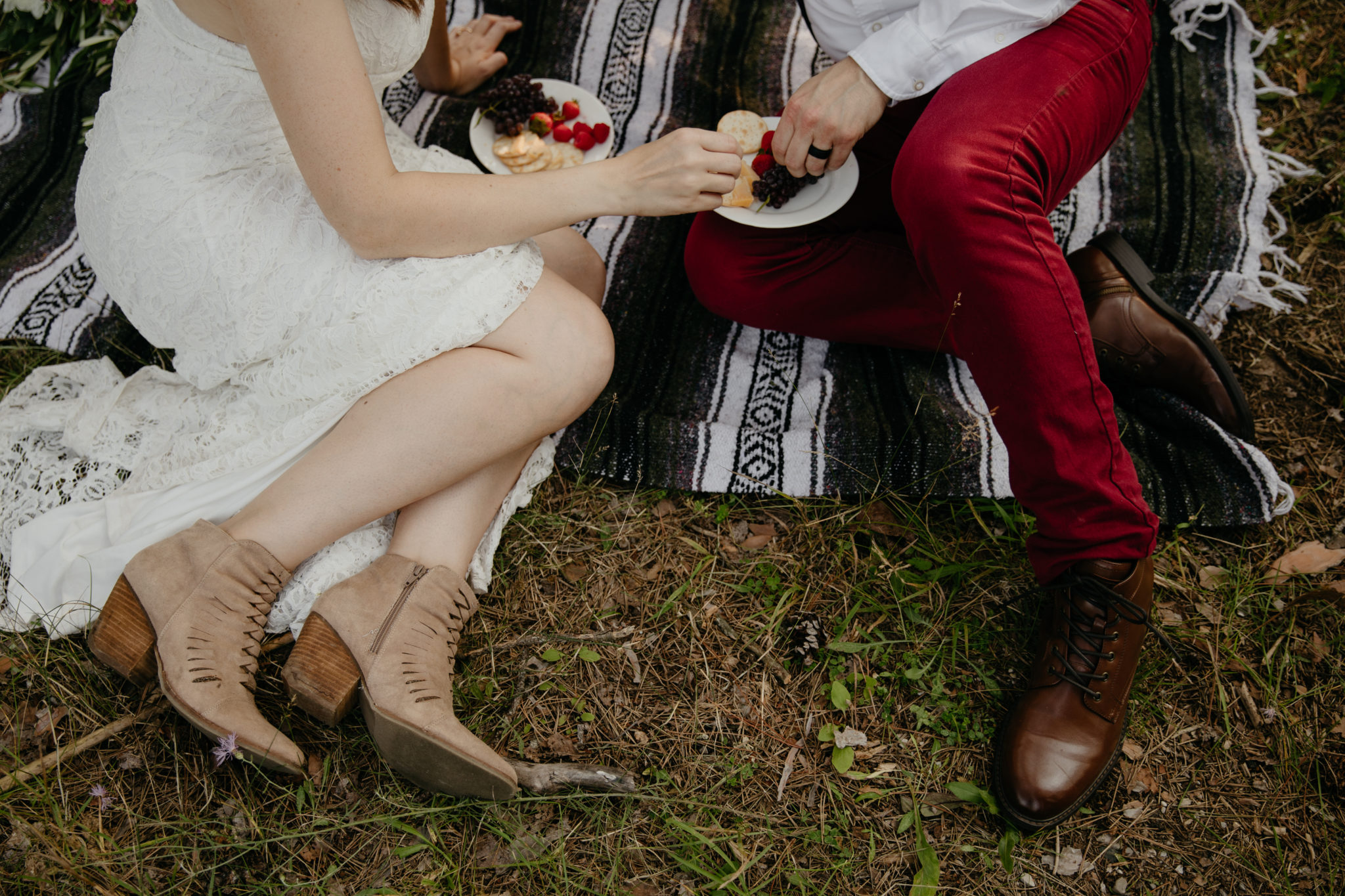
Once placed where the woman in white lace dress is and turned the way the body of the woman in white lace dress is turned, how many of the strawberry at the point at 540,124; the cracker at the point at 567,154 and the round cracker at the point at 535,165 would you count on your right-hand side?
0

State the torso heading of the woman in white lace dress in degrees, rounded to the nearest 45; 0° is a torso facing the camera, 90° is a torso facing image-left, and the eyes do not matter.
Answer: approximately 270°

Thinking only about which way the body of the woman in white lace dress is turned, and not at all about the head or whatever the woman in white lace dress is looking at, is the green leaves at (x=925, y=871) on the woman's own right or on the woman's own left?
on the woman's own right

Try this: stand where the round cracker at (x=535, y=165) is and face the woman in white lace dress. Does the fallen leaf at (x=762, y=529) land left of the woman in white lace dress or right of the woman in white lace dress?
left

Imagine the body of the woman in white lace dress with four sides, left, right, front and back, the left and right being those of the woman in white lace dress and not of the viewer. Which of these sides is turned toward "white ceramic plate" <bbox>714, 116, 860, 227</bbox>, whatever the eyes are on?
front

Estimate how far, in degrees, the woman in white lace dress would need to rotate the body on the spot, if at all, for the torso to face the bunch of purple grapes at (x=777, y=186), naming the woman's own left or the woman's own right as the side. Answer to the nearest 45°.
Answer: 0° — they already face it

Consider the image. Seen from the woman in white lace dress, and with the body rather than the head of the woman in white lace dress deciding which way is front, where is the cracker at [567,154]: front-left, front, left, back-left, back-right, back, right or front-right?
front-left

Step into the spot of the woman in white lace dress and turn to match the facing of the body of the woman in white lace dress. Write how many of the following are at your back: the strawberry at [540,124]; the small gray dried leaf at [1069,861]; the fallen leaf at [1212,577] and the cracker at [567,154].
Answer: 0

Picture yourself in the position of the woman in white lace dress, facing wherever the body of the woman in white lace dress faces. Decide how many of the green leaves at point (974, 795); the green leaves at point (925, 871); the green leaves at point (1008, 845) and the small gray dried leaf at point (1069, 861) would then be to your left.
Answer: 0

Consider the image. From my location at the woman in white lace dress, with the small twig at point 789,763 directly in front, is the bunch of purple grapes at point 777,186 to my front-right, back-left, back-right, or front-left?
front-left
